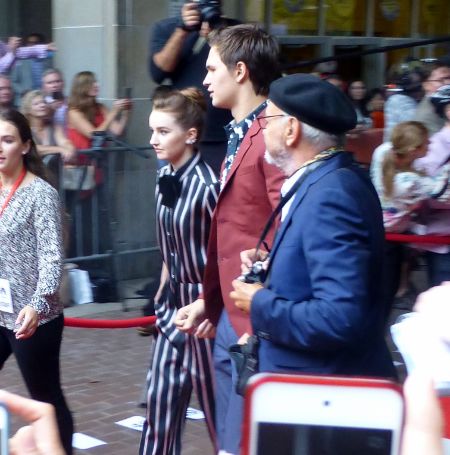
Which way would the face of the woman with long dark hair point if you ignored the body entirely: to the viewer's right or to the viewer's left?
to the viewer's right

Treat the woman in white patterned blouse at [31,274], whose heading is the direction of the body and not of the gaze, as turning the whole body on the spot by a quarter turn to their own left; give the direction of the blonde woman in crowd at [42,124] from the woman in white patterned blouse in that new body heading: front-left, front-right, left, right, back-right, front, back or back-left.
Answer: back-left

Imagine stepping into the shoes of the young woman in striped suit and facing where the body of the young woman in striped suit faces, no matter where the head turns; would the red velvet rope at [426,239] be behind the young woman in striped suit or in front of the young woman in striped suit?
behind

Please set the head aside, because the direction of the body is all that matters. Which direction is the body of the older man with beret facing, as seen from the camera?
to the viewer's left

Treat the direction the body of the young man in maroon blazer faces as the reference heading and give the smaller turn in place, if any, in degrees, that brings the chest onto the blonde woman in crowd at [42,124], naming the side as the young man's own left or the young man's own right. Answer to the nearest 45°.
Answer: approximately 90° to the young man's own right

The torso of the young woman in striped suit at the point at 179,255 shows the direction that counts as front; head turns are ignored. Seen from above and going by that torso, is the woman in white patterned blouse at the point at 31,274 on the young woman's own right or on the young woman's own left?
on the young woman's own right

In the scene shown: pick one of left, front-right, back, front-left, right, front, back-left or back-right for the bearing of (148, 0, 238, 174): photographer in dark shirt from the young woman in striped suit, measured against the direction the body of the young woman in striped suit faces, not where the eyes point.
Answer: back-right
